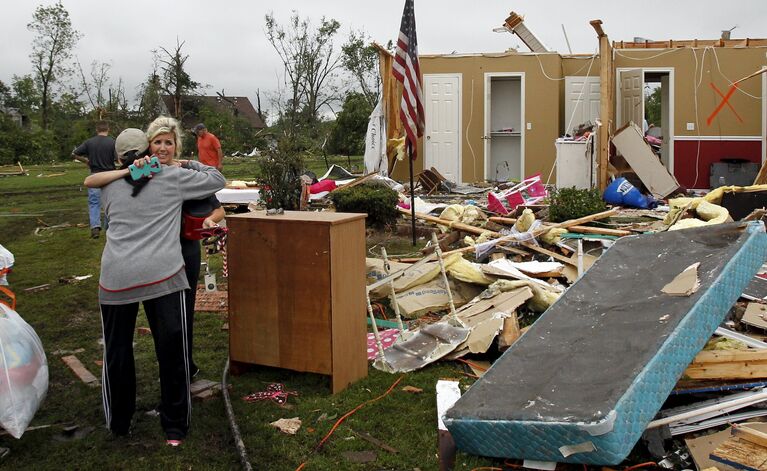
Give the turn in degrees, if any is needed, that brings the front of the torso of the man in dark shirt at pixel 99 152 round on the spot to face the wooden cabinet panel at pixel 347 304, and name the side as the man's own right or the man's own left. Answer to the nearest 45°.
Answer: approximately 180°

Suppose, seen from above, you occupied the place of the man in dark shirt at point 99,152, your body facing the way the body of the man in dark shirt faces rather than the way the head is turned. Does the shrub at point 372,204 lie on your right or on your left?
on your right

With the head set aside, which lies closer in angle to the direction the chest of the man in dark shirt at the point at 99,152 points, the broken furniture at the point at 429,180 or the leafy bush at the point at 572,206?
the broken furniture

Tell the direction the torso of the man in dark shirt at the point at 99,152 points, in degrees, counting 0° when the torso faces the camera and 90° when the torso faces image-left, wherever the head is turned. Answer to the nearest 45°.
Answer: approximately 180°

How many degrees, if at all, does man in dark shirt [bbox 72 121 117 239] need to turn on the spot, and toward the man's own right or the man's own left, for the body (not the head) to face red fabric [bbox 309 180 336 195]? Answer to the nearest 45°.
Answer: approximately 45° to the man's own right

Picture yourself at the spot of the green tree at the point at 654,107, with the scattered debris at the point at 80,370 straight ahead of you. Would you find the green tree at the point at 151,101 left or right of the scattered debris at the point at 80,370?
right

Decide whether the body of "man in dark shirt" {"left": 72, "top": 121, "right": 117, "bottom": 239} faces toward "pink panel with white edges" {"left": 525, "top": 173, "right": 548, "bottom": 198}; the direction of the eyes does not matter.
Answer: no

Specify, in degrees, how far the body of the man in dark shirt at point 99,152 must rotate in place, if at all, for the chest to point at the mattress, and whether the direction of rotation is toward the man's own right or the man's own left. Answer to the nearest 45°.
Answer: approximately 180°

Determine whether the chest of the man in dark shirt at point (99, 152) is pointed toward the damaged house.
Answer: no

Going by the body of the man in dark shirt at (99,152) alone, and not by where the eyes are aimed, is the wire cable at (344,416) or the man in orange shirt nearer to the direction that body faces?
the man in orange shirt

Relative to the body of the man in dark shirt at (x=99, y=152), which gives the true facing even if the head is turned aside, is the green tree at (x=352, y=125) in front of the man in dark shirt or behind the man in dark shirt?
in front

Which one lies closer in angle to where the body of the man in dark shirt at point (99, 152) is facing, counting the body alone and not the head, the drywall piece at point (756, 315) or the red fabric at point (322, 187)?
the red fabric

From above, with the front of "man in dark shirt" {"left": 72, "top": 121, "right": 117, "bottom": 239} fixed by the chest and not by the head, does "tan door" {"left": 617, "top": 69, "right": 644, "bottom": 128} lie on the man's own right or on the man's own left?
on the man's own right

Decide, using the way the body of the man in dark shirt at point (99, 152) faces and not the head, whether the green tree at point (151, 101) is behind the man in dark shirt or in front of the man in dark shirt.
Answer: in front

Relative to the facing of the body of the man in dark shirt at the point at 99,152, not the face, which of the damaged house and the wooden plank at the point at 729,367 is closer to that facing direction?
the damaged house

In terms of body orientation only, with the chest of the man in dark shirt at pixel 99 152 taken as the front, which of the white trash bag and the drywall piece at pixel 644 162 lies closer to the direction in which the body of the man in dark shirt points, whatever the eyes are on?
the drywall piece

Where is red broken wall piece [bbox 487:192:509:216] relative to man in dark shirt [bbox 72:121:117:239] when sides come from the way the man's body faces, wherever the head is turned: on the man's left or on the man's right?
on the man's right

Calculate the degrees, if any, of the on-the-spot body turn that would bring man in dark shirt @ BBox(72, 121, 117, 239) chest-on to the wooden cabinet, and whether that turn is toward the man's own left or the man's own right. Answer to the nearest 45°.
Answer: approximately 180°
